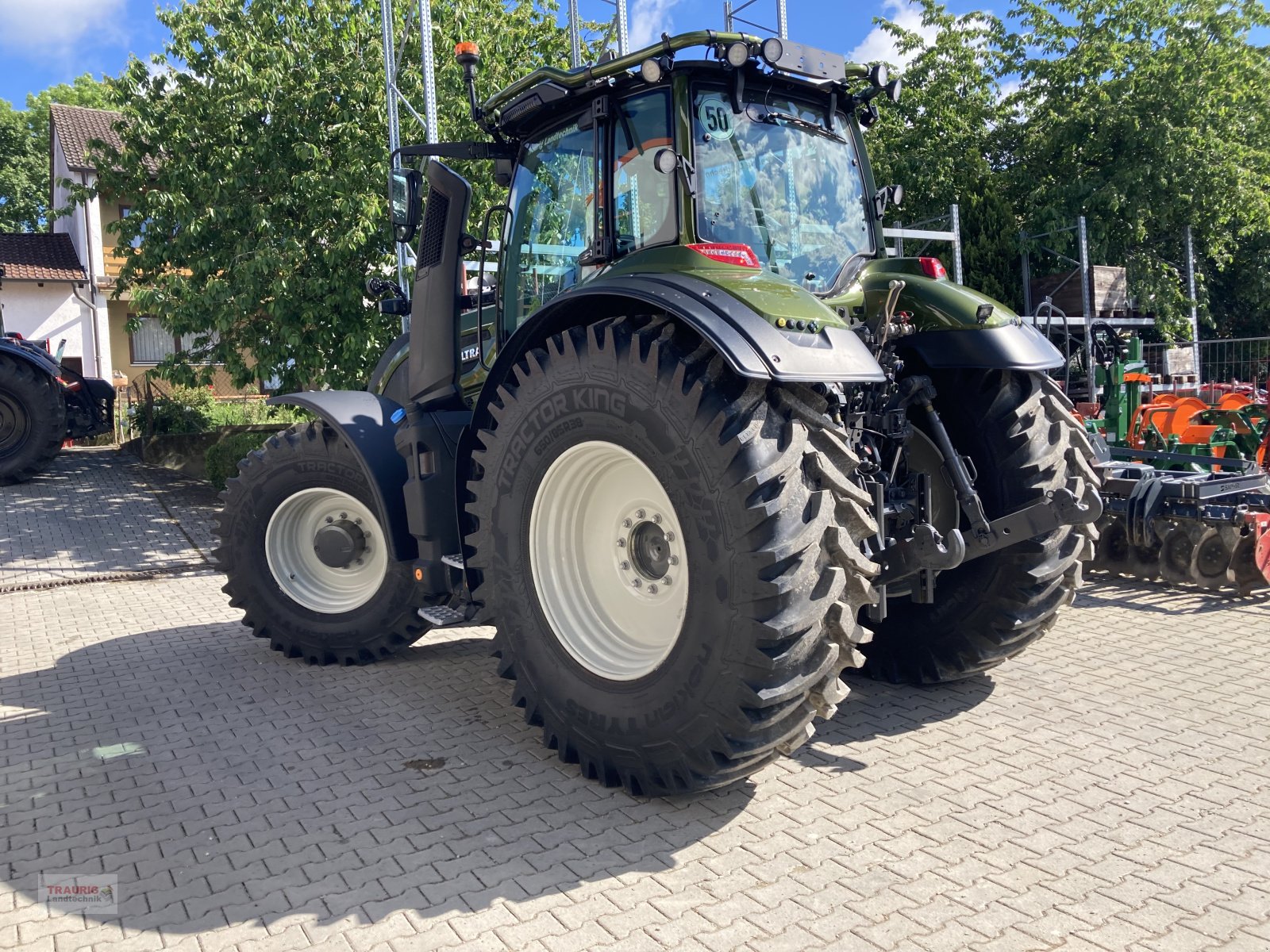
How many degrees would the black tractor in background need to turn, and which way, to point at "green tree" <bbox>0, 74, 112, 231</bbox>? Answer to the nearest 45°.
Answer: approximately 90° to its right

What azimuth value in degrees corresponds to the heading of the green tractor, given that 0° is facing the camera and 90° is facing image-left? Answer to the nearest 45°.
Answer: approximately 135°

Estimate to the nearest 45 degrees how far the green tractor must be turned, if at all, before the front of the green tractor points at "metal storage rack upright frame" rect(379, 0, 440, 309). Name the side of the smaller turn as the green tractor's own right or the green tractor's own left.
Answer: approximately 45° to the green tractor's own right

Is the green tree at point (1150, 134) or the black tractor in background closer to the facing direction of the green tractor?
the black tractor in background

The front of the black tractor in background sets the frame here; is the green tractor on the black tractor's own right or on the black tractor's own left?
on the black tractor's own left

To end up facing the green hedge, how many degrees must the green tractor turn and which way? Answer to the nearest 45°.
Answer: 0° — it already faces it

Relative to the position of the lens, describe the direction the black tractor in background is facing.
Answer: facing to the left of the viewer

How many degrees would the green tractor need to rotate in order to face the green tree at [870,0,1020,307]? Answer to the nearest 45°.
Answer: approximately 45° to its right
